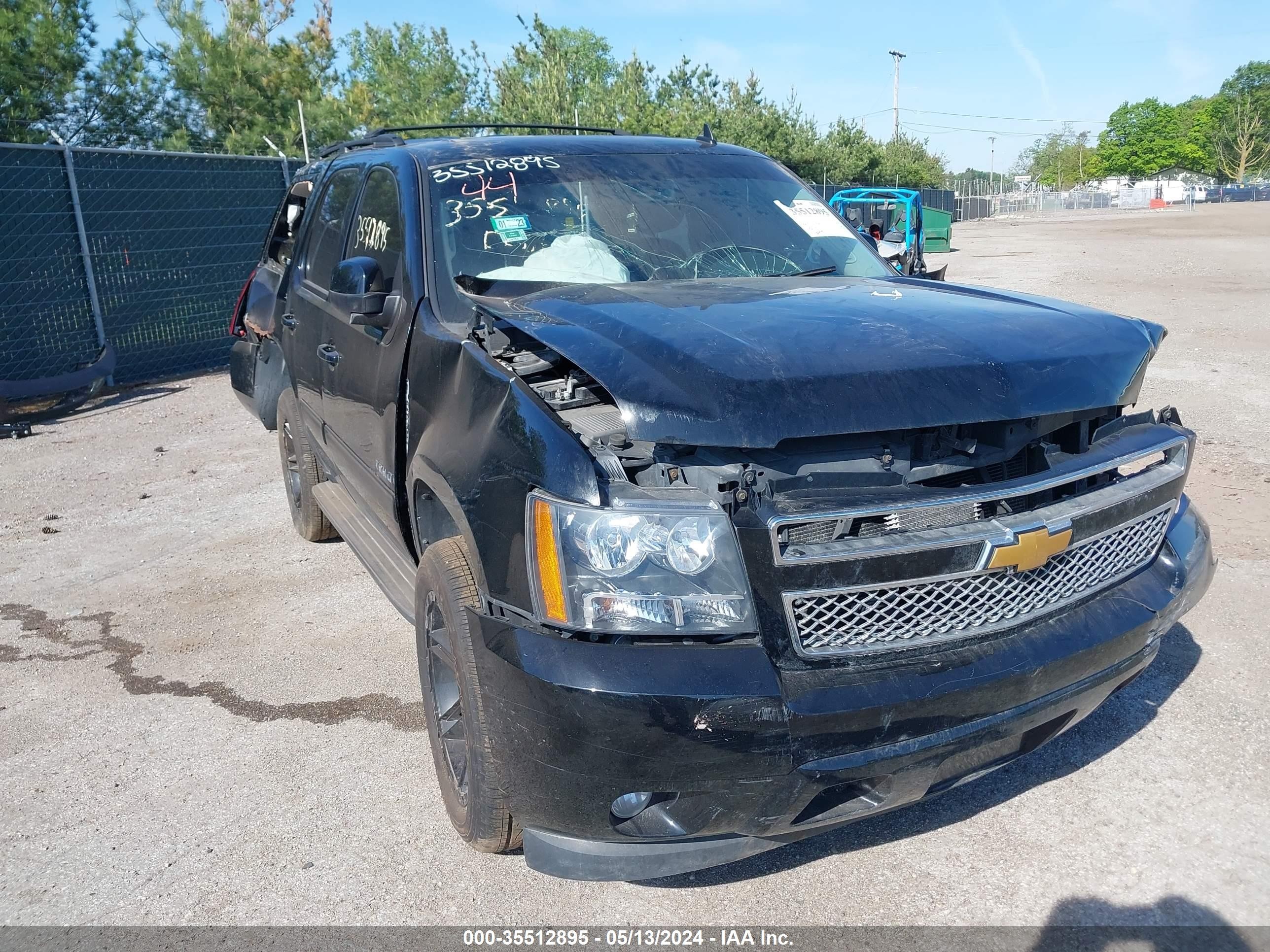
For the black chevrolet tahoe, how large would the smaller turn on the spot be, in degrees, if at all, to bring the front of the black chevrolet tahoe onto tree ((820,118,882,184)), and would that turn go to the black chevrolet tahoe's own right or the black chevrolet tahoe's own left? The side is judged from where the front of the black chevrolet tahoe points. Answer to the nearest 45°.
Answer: approximately 135° to the black chevrolet tahoe's own left

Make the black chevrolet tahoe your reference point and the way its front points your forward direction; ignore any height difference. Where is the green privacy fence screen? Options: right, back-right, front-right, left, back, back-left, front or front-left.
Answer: back

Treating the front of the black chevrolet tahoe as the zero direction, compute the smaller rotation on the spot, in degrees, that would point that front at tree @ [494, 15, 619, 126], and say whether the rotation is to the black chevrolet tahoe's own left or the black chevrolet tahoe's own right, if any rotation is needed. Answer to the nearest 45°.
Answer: approximately 135° to the black chevrolet tahoe's own left

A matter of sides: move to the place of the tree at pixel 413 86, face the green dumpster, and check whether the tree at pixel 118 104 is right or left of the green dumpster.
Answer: right

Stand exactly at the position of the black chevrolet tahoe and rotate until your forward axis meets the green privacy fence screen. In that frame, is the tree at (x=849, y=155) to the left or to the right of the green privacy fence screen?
right

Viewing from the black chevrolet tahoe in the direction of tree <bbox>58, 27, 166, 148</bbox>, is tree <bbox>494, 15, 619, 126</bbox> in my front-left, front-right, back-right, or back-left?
front-right

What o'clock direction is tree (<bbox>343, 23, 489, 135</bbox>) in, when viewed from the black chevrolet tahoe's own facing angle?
The tree is roughly at 7 o'clock from the black chevrolet tahoe.

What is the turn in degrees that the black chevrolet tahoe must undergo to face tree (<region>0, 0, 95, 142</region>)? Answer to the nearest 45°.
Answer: approximately 180°

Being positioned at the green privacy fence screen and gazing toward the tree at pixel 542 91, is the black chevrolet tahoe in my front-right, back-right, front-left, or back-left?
back-right

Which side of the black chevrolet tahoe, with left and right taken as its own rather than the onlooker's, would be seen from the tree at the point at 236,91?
back

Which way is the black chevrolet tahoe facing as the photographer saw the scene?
facing the viewer and to the right of the viewer

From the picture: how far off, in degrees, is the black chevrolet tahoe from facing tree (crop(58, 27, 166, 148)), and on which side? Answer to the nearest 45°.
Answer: approximately 180°

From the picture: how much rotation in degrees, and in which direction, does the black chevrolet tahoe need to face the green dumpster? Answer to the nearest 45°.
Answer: approximately 135° to its left
